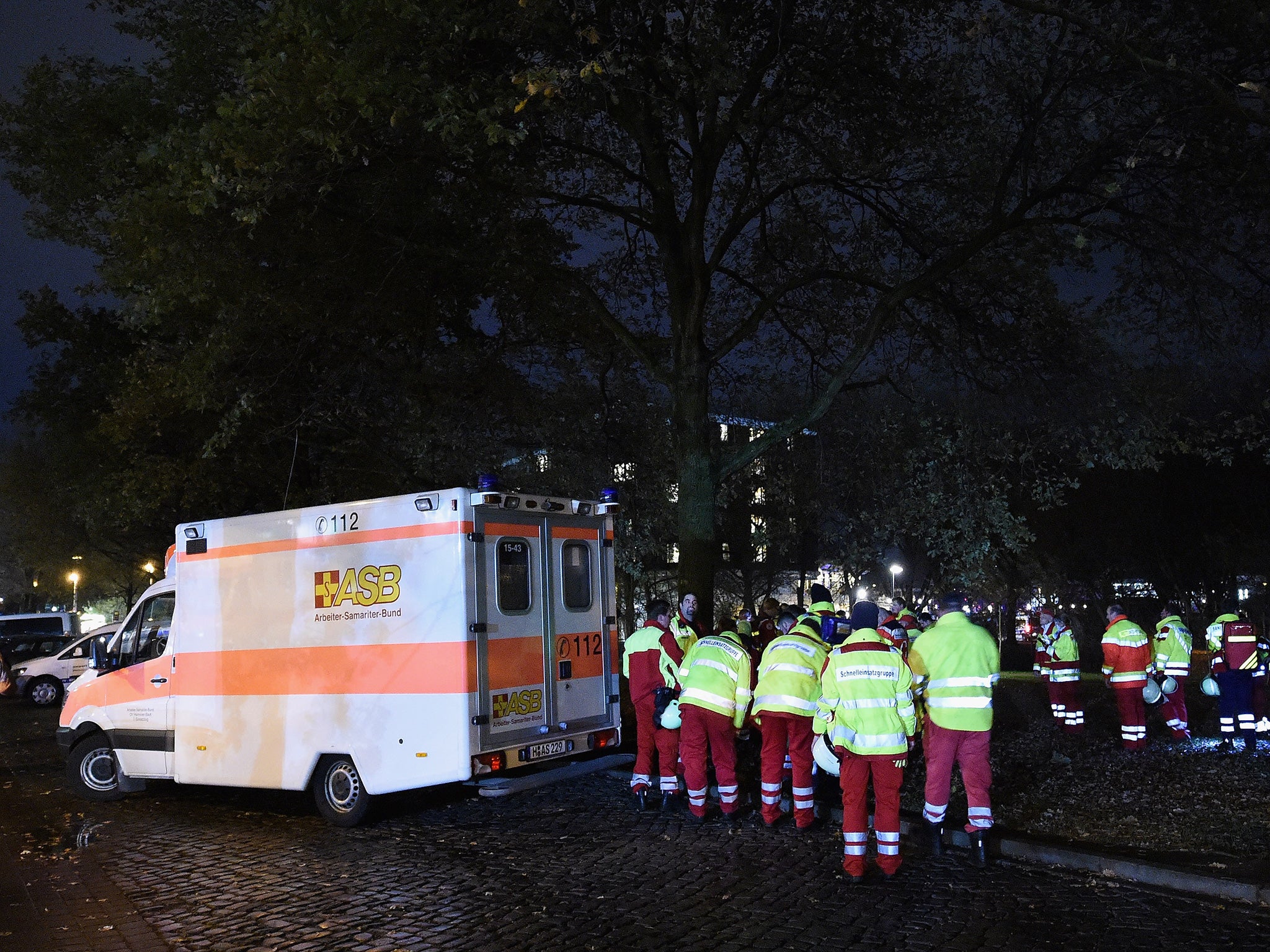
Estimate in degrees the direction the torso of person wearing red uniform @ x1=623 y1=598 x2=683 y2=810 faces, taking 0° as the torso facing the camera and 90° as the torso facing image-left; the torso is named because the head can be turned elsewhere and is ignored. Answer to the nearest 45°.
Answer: approximately 225°

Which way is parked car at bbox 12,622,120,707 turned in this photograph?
to the viewer's left

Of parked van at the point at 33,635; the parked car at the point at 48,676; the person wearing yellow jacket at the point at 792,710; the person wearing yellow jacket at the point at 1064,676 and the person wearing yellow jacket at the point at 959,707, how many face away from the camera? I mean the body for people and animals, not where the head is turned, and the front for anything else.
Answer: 2

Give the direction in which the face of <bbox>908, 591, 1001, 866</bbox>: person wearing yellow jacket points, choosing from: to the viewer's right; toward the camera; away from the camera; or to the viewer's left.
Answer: away from the camera

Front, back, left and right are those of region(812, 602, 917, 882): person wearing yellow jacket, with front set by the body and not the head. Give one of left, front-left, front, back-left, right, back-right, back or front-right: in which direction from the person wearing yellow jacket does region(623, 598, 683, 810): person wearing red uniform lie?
front-left

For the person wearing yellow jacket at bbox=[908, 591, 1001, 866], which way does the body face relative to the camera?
away from the camera

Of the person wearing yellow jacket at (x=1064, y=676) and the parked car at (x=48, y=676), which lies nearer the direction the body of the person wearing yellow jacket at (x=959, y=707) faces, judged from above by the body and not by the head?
the person wearing yellow jacket

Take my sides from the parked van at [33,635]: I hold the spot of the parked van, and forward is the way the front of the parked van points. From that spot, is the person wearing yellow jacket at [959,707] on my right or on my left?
on my left

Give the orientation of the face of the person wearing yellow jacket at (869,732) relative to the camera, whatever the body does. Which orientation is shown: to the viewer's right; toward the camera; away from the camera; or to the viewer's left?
away from the camera

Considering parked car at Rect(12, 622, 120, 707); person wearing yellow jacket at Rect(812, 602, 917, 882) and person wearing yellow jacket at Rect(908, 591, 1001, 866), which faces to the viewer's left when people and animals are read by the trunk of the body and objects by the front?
the parked car

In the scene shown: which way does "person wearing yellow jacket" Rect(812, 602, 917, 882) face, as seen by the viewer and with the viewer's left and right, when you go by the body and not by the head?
facing away from the viewer

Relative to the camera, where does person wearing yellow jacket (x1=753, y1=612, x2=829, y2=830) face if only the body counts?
away from the camera

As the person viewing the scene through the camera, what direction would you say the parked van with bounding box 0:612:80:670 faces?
facing the viewer and to the left of the viewer

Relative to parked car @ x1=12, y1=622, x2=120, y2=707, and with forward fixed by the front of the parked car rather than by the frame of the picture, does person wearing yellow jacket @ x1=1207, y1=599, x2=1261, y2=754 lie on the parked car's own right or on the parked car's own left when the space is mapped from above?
on the parked car's own left
